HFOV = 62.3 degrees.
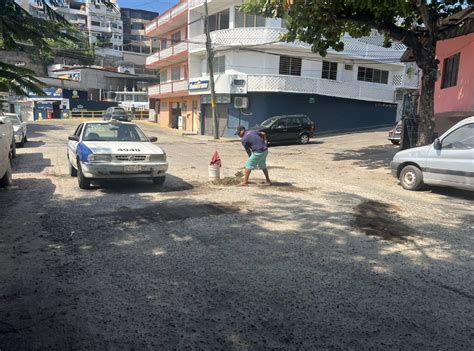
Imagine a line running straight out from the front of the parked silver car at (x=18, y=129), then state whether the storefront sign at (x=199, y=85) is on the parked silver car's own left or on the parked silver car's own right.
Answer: on the parked silver car's own left

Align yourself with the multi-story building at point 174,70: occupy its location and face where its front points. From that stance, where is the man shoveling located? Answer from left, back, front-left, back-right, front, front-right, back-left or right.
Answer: front-left

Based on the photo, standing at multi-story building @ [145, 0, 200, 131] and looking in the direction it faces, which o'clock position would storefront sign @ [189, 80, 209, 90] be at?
The storefront sign is roughly at 10 o'clock from the multi-story building.

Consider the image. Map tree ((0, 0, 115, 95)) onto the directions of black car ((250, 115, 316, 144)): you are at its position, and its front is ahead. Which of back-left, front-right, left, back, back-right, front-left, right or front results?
left

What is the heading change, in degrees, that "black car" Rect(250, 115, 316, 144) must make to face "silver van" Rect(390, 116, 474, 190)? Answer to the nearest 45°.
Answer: approximately 90° to its left

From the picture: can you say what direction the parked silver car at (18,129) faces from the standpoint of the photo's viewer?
facing the viewer and to the right of the viewer

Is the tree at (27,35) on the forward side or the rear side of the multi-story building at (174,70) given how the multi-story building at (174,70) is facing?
on the forward side

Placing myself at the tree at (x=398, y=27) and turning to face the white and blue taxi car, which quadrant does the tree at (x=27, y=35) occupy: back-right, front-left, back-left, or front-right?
front-left

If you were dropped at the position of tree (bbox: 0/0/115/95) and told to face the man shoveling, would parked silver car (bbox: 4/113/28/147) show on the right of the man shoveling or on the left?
left

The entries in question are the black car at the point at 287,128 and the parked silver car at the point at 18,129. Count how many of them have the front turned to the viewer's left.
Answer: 1

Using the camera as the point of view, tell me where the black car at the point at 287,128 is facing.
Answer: facing to the left of the viewer

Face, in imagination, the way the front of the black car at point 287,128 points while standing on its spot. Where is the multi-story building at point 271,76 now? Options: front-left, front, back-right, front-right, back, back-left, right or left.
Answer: right
